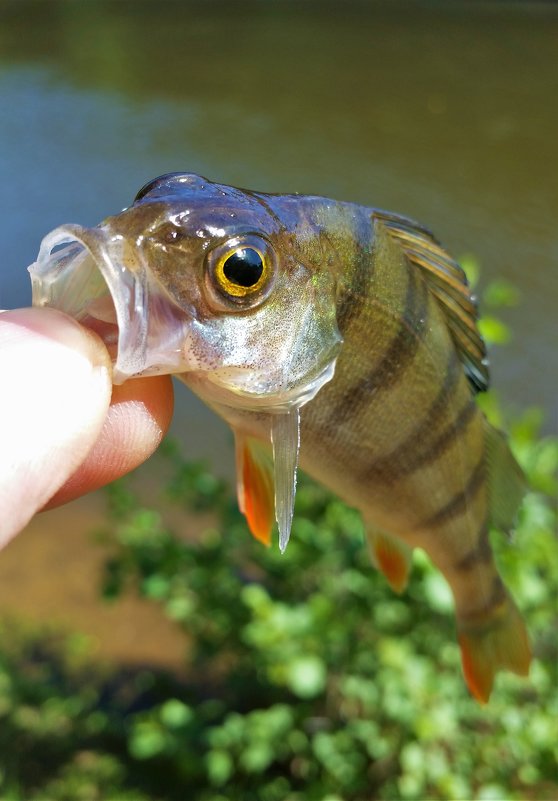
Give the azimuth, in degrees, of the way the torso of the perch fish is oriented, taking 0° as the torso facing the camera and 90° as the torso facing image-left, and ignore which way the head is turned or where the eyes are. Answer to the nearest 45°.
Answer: approximately 45°
